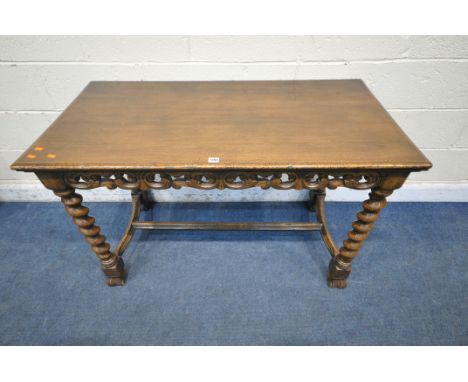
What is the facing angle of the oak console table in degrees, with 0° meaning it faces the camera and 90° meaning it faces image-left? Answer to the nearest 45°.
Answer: approximately 0°
